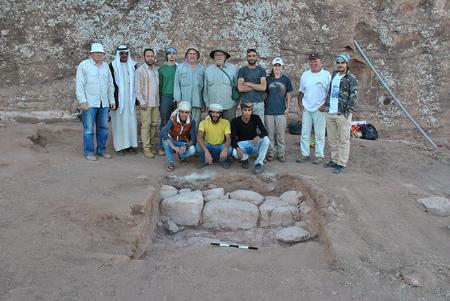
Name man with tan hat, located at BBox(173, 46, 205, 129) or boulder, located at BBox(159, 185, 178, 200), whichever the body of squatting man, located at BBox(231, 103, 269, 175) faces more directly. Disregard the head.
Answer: the boulder

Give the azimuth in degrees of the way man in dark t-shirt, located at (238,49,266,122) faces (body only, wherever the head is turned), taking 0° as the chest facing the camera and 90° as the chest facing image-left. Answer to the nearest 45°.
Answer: approximately 0°

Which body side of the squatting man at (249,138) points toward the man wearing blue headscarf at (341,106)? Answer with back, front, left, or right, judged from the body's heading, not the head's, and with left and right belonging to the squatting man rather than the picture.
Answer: left

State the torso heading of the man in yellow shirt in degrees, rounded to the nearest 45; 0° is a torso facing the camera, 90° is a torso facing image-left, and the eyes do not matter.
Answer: approximately 0°

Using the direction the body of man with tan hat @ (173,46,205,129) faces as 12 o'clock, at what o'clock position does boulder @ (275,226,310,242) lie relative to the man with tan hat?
The boulder is roughly at 11 o'clock from the man with tan hat.

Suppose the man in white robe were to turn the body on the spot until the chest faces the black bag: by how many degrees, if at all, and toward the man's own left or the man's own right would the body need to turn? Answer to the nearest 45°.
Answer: approximately 90° to the man's own left

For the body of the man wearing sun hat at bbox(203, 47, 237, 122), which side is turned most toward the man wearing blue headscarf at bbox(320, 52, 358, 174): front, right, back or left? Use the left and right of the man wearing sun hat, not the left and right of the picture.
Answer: left
